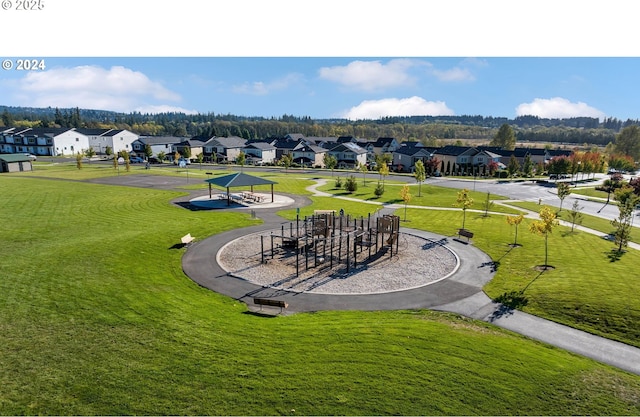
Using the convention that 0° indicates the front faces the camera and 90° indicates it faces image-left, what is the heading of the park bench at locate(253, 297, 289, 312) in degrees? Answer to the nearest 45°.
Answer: approximately 225°

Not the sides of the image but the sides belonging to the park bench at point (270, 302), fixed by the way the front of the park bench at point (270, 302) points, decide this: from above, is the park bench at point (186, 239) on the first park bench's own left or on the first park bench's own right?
on the first park bench's own left

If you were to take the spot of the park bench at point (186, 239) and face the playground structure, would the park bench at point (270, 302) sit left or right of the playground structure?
right

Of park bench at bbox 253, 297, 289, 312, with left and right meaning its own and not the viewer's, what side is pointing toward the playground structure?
front

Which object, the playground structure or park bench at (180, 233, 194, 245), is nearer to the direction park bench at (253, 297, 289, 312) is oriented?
the playground structure

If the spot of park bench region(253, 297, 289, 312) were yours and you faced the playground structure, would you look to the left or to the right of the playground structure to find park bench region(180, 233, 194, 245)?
left
